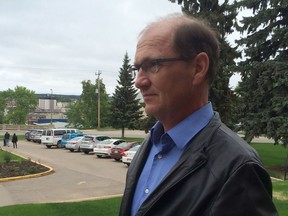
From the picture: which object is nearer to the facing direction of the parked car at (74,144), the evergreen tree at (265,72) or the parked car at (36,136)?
the parked car

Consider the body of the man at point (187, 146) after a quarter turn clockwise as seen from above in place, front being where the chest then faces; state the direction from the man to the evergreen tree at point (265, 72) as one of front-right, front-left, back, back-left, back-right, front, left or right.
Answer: front-right

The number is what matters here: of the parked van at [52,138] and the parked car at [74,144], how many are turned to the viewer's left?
0

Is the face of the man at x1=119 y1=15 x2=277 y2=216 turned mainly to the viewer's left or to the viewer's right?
to the viewer's left

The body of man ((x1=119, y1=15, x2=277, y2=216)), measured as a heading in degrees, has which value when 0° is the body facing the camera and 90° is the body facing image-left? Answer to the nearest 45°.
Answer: approximately 45°
